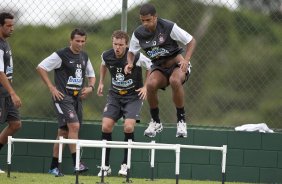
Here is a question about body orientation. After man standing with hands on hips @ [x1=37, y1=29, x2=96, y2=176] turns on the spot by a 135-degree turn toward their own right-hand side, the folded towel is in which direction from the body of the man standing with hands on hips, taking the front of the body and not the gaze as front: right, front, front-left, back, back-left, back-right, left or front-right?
back

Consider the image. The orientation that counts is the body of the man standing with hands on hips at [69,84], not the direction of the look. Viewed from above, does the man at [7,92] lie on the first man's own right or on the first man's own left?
on the first man's own right

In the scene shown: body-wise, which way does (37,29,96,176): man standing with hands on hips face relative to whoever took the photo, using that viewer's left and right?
facing the viewer and to the right of the viewer
